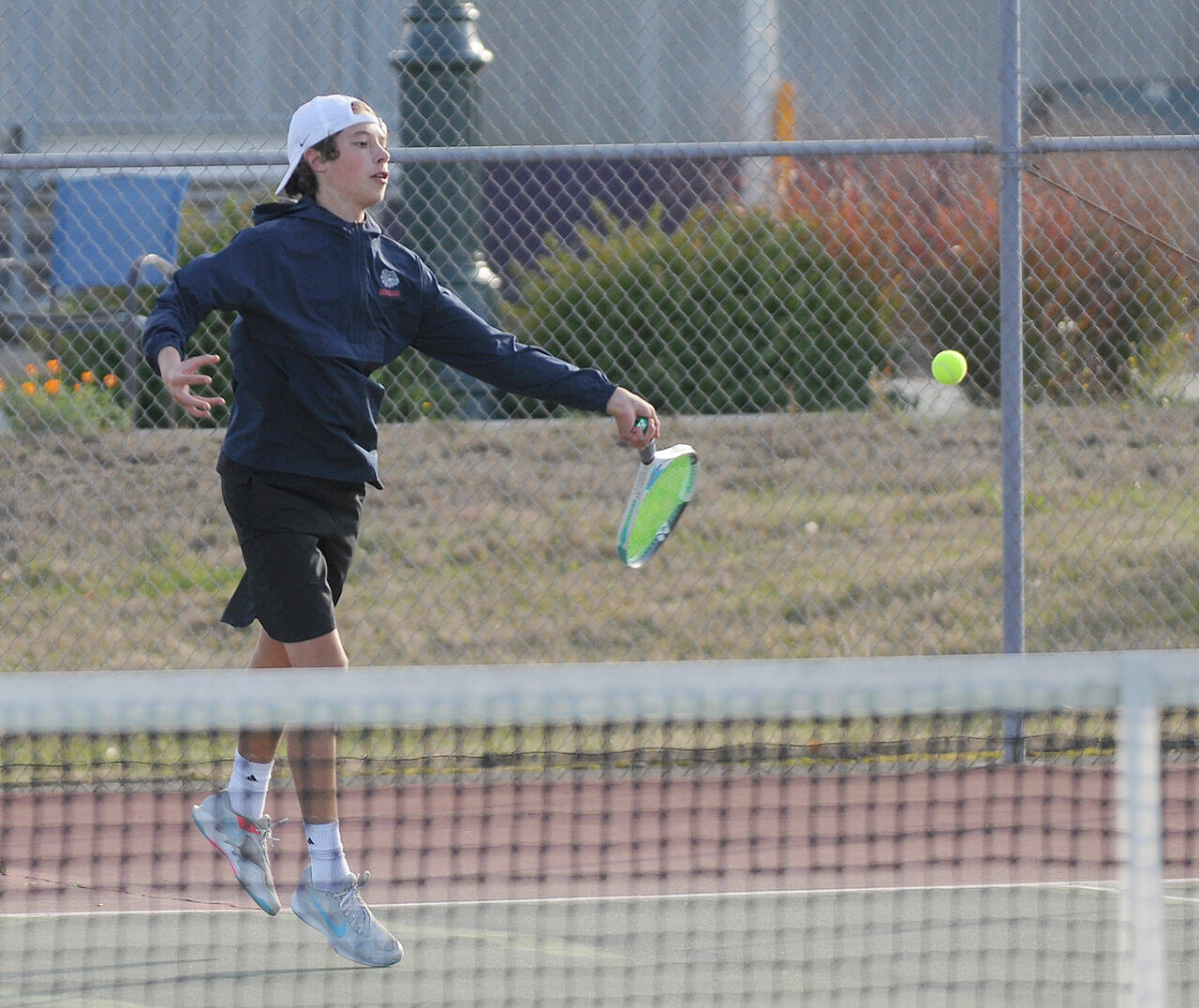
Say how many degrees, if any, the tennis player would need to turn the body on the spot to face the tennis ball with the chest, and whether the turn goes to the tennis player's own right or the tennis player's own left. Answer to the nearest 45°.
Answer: approximately 90° to the tennis player's own left

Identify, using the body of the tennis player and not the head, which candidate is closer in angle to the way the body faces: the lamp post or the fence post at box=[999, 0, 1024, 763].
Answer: the fence post

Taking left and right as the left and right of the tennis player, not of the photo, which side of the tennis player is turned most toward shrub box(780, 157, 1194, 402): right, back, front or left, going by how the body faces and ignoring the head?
left

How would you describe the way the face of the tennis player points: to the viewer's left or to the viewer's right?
to the viewer's right

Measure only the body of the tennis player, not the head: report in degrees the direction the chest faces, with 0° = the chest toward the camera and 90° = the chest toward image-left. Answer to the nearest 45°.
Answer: approximately 315°
